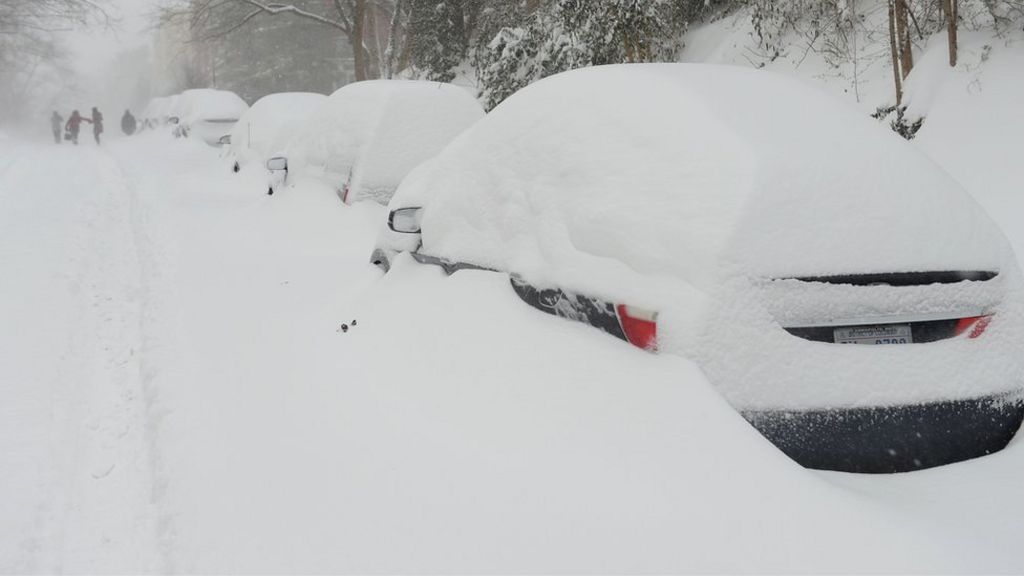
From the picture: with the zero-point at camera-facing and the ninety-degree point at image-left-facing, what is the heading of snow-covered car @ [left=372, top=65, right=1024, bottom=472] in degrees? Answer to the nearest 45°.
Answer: approximately 135°

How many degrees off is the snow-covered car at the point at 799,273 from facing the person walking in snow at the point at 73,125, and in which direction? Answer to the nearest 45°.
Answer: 0° — it already faces them

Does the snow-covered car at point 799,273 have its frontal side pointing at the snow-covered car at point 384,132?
yes

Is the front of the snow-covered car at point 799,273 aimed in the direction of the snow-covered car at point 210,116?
yes

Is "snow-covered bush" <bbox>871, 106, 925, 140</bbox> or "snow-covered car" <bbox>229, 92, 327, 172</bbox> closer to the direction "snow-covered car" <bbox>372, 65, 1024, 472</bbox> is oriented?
the snow-covered car

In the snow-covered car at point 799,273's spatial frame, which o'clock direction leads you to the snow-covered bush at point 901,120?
The snow-covered bush is roughly at 2 o'clock from the snow-covered car.

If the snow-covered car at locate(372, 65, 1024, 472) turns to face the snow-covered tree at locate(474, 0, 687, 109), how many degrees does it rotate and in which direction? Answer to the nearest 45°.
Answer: approximately 45° to its right

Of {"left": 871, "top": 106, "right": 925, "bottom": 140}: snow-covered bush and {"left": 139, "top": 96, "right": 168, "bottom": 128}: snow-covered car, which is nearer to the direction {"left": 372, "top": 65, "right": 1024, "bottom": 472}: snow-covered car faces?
the snow-covered car

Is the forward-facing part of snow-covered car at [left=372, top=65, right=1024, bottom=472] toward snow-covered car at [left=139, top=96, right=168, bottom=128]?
yes

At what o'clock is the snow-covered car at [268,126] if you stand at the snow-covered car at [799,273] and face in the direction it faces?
the snow-covered car at [268,126] is roughly at 12 o'clock from the snow-covered car at [799,273].
